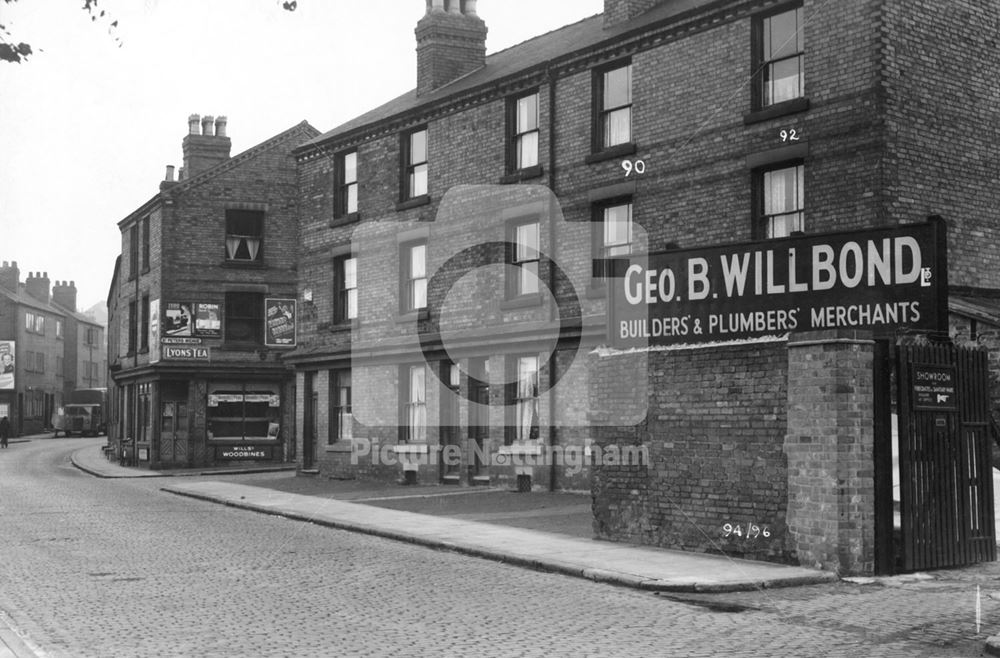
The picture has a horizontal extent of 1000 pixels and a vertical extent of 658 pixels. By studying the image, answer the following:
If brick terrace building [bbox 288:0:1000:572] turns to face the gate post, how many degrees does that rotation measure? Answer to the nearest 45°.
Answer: approximately 45° to its left

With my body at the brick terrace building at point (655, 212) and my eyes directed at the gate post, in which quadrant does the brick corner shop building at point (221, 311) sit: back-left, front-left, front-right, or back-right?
back-right

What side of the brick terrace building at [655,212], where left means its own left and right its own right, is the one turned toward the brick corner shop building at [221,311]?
right

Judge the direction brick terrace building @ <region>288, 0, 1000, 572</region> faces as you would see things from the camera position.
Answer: facing the viewer and to the left of the viewer
